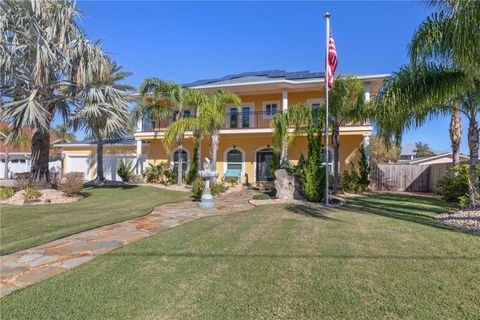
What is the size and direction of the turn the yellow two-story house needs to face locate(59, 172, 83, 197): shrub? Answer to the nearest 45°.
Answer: approximately 45° to its right

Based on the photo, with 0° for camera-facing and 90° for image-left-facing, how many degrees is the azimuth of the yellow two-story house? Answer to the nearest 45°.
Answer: approximately 0°

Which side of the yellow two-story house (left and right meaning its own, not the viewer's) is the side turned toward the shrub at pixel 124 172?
right

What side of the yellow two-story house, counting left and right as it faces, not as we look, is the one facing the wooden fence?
left

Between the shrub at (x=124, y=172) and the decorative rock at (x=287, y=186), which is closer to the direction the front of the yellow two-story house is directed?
the decorative rock

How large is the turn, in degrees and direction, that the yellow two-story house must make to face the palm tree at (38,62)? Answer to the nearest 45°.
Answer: approximately 45° to its right

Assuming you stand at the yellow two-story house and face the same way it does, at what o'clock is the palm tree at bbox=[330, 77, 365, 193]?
The palm tree is roughly at 11 o'clock from the yellow two-story house.

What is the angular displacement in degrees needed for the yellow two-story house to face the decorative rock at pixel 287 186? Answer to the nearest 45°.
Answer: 0° — it already faces it

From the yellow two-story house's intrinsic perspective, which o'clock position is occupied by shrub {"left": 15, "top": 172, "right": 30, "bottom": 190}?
The shrub is roughly at 2 o'clock from the yellow two-story house.

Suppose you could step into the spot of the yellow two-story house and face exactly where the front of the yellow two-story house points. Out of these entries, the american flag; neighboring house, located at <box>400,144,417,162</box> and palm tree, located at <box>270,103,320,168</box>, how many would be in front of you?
2

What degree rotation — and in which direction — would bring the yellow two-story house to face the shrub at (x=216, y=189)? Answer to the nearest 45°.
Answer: approximately 45° to its right

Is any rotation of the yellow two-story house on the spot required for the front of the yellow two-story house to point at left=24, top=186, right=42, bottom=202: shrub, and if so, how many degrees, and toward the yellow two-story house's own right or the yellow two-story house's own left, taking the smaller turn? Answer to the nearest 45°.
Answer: approximately 45° to the yellow two-story house's own right

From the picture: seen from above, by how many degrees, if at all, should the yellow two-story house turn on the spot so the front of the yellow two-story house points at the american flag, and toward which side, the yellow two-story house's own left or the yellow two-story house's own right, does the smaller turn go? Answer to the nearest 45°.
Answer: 0° — it already faces it
